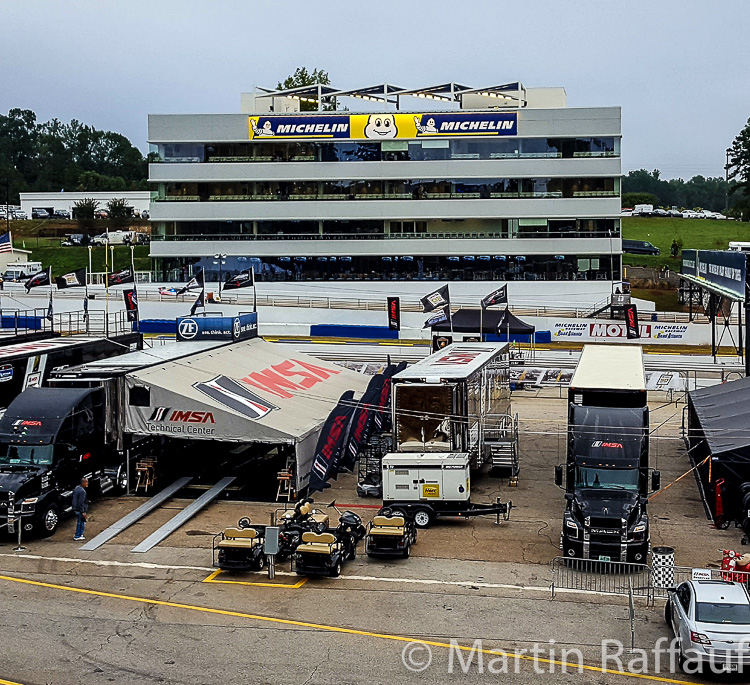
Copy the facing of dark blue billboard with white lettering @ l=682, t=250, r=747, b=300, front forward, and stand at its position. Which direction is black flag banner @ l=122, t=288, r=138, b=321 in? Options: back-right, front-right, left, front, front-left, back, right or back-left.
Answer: front-right

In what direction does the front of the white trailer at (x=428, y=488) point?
to the viewer's right

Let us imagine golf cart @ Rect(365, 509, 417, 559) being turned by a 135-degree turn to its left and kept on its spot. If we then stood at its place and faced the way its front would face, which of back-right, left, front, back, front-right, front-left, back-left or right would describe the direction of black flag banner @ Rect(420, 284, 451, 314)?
back-right

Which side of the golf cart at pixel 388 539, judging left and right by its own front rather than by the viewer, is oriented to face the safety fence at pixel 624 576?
right

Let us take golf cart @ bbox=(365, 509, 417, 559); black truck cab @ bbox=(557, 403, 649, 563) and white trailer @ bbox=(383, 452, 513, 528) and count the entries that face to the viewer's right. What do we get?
1

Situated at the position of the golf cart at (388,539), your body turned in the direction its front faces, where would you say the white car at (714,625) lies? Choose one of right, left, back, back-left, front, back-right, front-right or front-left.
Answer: back-right

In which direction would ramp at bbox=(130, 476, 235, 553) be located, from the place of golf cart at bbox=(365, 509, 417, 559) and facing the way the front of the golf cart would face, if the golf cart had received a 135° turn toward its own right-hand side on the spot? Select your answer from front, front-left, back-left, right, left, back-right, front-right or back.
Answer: back

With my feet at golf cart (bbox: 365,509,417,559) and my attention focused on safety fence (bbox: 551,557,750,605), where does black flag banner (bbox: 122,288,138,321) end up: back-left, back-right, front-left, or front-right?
back-left

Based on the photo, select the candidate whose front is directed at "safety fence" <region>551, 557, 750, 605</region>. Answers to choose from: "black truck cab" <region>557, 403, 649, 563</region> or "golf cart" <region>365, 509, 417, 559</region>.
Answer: the black truck cab

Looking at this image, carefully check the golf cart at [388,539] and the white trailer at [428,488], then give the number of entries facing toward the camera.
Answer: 0

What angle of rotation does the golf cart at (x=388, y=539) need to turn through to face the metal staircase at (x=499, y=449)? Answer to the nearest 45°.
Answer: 0° — it already faces it

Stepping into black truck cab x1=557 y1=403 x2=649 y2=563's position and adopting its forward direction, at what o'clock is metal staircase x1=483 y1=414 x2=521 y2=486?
The metal staircase is roughly at 5 o'clock from the black truck cab.

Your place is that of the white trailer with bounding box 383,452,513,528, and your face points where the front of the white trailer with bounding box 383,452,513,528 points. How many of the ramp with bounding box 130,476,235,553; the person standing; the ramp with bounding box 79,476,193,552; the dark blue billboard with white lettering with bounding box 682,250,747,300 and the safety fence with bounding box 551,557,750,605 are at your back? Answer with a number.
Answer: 3

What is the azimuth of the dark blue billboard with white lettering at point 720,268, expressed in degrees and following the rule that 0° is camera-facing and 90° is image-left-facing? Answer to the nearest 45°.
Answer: approximately 45°

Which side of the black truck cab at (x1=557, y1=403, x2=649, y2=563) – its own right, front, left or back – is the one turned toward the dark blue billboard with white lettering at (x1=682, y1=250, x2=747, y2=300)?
back

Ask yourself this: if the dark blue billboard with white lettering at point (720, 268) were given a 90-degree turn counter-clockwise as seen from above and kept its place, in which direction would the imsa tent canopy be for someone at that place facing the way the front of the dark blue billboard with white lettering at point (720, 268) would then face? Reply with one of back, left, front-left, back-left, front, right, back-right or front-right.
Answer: right

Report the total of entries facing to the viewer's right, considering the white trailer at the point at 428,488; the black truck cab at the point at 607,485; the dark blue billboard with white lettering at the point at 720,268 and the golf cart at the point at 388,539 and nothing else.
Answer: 1

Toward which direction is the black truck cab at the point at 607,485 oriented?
toward the camera

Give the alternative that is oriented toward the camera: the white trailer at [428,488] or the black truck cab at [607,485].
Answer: the black truck cab

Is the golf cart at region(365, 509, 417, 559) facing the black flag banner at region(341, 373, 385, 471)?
yes

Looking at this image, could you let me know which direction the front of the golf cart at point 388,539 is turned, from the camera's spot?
facing away from the viewer
